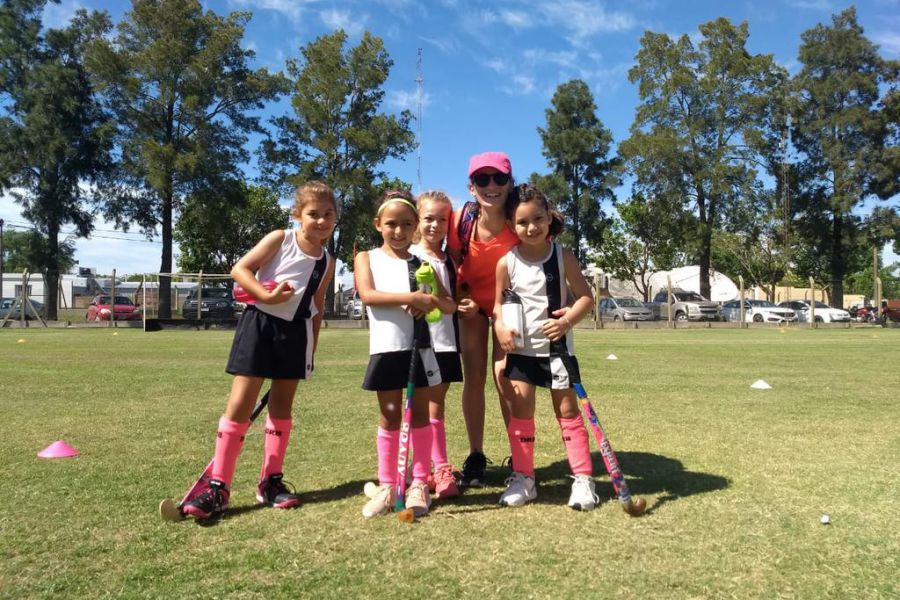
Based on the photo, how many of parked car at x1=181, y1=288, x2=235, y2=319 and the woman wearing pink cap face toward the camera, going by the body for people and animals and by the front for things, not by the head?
2

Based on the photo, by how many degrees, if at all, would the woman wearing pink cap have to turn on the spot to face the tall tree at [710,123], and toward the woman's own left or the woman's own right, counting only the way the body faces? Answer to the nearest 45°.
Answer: approximately 180°

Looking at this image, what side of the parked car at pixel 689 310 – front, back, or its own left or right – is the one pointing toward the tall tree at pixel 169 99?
right

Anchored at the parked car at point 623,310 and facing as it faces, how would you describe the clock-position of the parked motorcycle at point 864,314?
the parked motorcycle at point 864,314 is roughly at 9 o'clock from the parked car at point 623,310.

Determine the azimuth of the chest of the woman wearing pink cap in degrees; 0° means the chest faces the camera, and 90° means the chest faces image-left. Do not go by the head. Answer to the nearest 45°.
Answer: approximately 0°
